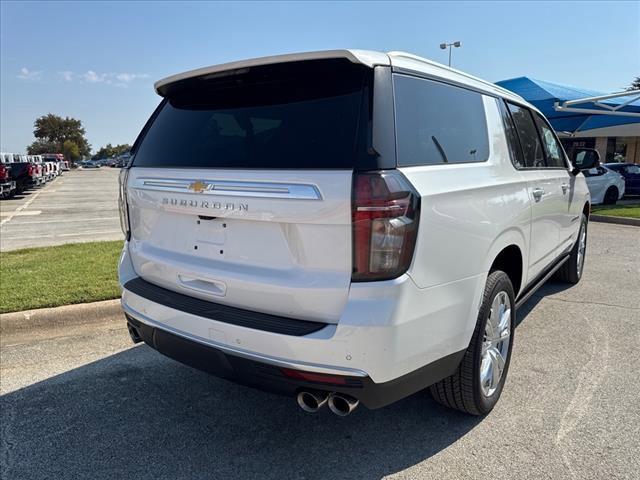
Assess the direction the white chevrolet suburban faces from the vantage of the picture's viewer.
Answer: facing away from the viewer and to the right of the viewer

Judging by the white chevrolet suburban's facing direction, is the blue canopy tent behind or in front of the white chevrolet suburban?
in front

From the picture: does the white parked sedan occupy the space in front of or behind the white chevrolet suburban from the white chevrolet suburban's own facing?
in front
